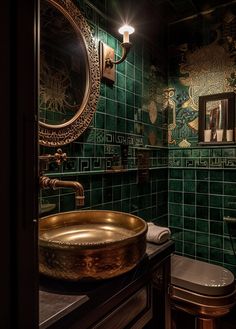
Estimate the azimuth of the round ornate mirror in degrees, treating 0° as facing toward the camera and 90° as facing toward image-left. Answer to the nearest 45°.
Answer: approximately 315°

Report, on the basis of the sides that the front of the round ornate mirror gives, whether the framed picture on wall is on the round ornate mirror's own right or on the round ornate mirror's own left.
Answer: on the round ornate mirror's own left

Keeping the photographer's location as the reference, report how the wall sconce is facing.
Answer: facing the viewer and to the right of the viewer

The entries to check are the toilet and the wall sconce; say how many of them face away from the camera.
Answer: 0
